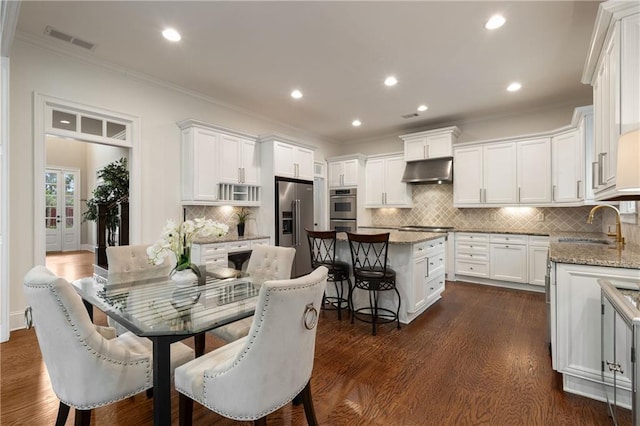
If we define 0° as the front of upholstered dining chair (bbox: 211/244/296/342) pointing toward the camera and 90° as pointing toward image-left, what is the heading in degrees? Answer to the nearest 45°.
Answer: approximately 45°

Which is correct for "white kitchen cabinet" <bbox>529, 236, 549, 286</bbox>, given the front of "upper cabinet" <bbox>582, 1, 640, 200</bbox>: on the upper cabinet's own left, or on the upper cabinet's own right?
on the upper cabinet's own right

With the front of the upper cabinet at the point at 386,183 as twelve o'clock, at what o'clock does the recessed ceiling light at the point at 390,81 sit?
The recessed ceiling light is roughly at 12 o'clock from the upper cabinet.

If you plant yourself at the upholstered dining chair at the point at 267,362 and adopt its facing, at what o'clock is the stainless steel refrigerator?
The stainless steel refrigerator is roughly at 2 o'clock from the upholstered dining chair.

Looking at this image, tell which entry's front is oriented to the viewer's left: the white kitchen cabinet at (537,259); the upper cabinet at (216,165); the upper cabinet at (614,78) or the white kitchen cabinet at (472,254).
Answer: the upper cabinet at (614,78)

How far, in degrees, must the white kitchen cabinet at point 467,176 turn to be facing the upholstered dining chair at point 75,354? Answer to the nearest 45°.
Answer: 0° — it already faces it

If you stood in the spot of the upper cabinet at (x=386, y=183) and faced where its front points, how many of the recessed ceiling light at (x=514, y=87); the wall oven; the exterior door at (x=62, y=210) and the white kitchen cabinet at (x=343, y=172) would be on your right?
3
